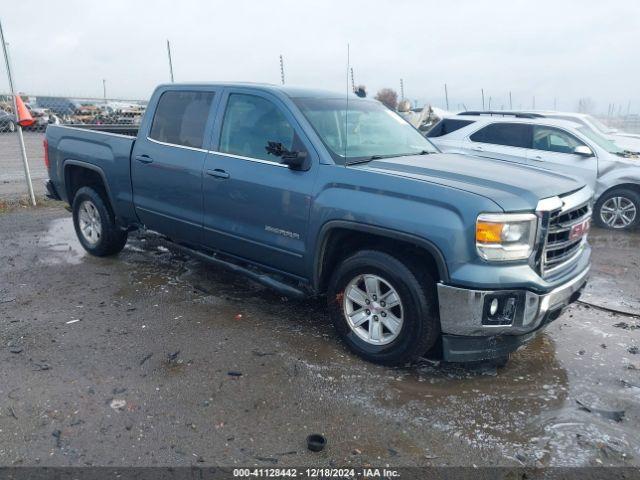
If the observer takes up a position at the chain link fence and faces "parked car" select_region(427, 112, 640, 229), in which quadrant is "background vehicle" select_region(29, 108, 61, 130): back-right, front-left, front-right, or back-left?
back-left

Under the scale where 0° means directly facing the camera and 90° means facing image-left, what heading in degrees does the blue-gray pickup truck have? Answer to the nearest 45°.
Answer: approximately 315°

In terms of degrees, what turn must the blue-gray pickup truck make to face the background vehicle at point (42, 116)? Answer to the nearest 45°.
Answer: approximately 180°

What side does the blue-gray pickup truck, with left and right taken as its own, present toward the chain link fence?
back

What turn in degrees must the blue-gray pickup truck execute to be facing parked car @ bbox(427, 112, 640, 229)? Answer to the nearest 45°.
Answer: approximately 90° to its left
